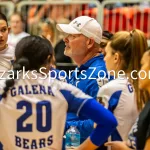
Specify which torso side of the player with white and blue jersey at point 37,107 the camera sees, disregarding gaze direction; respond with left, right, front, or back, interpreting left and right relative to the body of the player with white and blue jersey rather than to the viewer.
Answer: back

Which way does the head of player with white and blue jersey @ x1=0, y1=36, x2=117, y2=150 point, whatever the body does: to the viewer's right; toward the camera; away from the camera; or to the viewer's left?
away from the camera

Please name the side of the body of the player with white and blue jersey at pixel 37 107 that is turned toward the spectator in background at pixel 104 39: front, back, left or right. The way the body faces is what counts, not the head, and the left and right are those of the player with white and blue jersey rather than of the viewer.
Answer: front

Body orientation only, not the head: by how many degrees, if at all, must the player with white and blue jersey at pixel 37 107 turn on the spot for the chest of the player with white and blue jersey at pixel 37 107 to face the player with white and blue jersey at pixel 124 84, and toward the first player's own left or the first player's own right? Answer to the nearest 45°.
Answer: approximately 45° to the first player's own right

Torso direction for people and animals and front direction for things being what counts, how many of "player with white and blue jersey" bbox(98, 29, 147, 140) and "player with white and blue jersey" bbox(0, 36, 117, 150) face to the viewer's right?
0

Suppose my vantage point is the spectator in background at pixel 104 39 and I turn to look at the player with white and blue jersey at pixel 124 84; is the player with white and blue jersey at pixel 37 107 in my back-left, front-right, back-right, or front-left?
front-right

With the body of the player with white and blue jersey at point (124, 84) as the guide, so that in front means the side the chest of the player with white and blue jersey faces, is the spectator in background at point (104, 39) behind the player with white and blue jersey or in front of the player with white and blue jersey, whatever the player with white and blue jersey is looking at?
in front

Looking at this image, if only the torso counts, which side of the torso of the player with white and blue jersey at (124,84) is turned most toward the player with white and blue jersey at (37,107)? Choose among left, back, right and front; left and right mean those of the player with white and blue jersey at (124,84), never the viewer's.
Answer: left

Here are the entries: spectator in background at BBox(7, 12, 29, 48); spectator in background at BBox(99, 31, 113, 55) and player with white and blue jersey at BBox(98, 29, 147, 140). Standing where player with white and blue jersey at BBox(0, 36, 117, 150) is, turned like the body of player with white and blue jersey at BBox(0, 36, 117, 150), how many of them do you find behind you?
0

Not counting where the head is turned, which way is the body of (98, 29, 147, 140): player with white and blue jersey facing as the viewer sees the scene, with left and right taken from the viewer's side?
facing away from the viewer and to the left of the viewer

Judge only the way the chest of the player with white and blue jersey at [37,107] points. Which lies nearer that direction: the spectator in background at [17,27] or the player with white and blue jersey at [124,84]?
the spectator in background

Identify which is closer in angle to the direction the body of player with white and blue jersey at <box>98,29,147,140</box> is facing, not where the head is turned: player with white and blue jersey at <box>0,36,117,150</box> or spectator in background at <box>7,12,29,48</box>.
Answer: the spectator in background

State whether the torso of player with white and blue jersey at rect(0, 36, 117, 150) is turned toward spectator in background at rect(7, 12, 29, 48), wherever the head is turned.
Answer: yes
